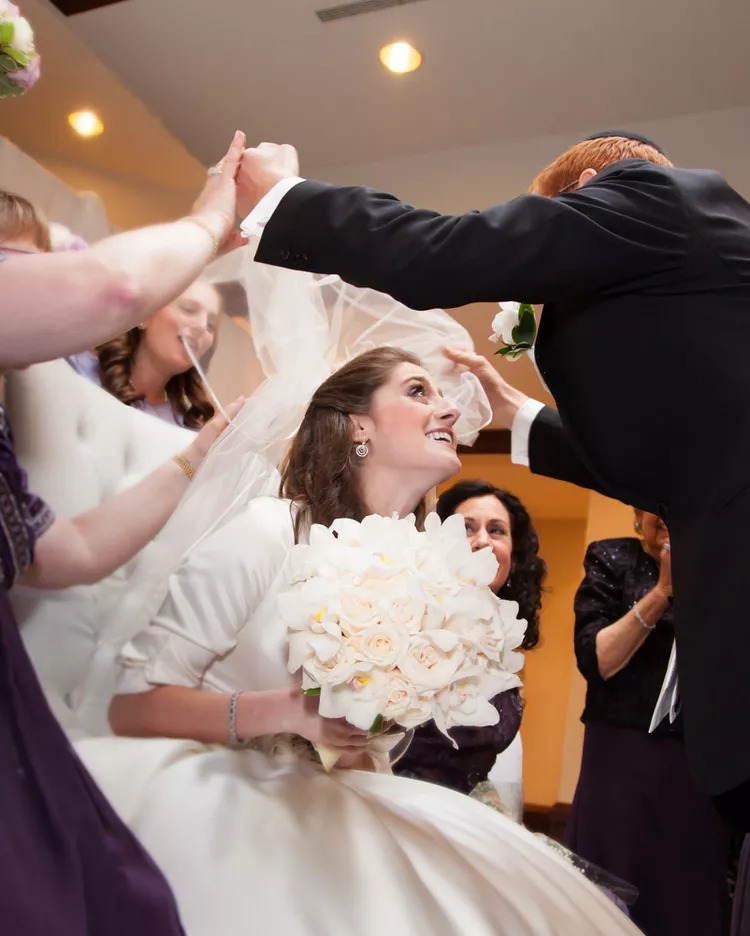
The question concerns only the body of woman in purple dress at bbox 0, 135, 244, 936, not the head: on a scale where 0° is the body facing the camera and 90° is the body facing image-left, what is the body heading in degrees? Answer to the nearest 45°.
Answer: approximately 270°

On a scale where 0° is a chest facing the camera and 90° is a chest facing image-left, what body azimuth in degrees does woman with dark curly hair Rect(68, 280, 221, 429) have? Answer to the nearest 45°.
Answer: approximately 315°

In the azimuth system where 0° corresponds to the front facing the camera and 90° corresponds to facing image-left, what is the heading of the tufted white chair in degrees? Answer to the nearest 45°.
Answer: approximately 315°
